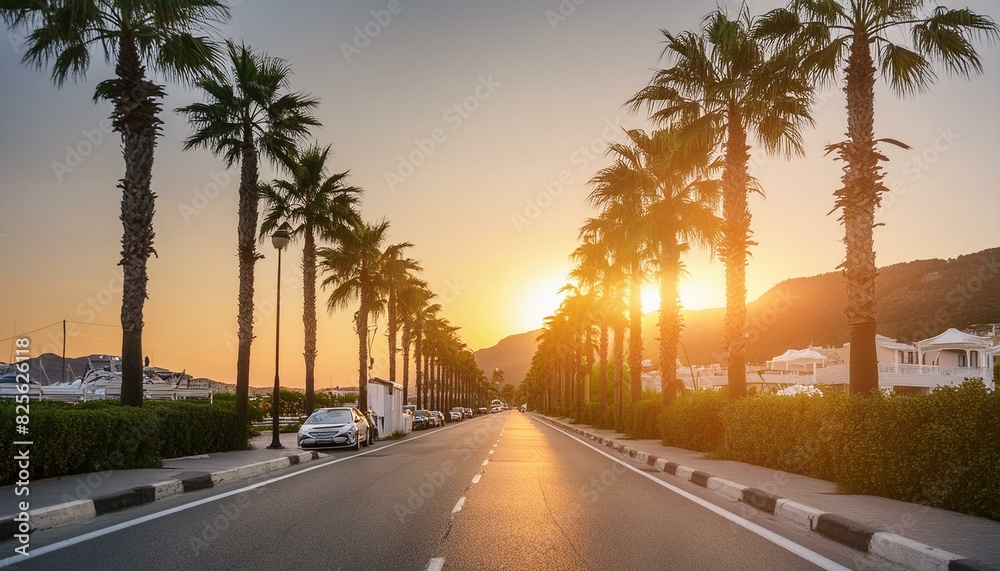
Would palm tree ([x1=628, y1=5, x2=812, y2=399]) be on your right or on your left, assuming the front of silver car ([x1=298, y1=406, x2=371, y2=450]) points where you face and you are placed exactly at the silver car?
on your left

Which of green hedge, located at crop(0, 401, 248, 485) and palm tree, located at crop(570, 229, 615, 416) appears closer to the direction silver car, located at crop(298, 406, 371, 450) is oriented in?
the green hedge

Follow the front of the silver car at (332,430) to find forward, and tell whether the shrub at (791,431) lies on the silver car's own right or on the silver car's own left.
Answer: on the silver car's own left

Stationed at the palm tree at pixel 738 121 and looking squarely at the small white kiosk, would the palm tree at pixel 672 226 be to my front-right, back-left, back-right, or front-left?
front-right

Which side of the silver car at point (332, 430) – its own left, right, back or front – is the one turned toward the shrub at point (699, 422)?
left

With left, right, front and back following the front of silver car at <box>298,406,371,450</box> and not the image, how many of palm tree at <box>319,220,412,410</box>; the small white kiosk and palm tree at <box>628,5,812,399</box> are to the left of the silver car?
1

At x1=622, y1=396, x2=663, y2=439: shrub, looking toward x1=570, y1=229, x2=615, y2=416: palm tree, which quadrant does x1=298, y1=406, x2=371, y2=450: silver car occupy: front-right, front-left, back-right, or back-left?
back-left

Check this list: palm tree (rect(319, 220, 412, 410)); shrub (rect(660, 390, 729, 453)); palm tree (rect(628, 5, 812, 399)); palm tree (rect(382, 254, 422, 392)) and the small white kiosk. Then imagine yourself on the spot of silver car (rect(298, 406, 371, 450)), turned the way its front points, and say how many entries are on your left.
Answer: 2

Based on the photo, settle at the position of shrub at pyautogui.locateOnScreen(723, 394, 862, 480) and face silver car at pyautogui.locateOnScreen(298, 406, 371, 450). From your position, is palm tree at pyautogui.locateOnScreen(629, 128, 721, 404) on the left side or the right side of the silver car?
right

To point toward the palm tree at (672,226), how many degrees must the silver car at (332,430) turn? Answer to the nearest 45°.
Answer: approximately 135° to its left

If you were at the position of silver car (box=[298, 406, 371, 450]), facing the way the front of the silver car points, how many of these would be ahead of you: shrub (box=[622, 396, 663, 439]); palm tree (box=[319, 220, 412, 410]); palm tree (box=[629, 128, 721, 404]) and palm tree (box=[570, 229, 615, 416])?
0

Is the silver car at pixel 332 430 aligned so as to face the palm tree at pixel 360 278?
no

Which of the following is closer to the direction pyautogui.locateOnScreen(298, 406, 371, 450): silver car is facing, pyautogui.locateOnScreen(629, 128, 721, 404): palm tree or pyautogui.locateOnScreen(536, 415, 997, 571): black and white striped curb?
the black and white striped curb

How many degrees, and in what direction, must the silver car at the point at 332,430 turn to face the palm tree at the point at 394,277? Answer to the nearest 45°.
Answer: approximately 135° to its right

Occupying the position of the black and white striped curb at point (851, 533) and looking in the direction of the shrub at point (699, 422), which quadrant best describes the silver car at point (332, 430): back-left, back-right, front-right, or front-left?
front-left

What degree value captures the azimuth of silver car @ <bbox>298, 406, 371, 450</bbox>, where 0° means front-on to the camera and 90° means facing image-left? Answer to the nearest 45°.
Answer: approximately 45°
